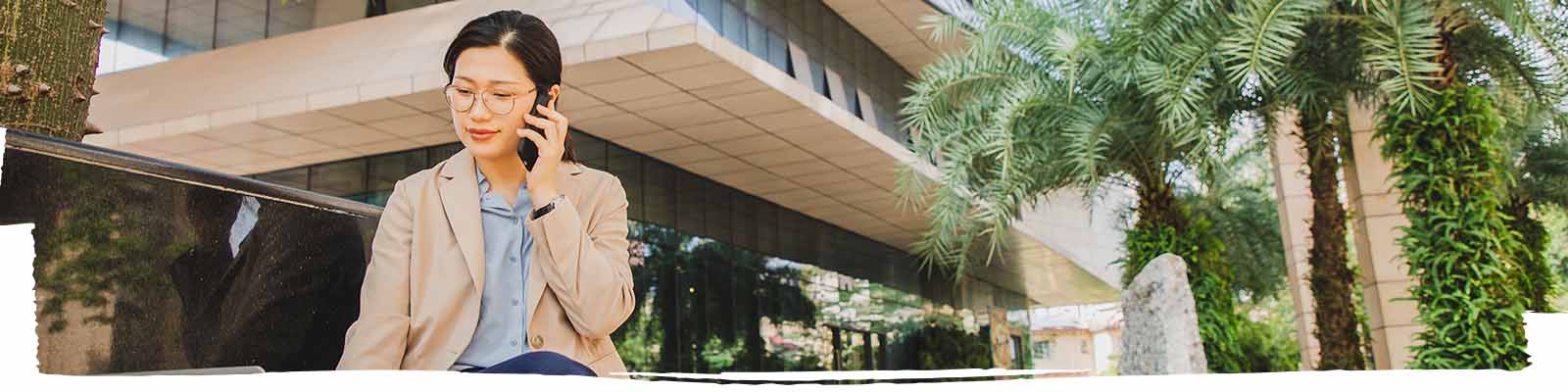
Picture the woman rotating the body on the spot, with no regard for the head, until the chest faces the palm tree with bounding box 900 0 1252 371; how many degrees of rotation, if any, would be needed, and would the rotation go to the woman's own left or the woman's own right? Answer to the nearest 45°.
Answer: approximately 135° to the woman's own left

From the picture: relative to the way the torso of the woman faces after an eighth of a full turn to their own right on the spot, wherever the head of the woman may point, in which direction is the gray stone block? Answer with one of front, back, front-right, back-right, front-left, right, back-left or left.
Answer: back

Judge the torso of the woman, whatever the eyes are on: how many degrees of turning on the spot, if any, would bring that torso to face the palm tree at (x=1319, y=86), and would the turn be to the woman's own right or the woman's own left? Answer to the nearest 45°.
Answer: approximately 135° to the woman's own left

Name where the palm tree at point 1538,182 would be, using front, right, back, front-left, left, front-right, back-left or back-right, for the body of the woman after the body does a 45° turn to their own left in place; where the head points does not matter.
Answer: left

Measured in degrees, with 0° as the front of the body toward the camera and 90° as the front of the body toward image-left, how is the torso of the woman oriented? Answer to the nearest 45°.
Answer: approximately 0°

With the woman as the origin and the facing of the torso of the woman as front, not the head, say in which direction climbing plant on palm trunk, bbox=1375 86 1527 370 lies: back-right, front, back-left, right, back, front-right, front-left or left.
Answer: back-left

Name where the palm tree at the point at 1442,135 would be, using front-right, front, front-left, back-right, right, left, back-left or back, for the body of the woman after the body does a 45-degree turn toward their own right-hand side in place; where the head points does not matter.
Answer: back

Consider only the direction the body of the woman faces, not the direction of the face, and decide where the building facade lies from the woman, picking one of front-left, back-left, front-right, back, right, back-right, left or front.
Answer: back
